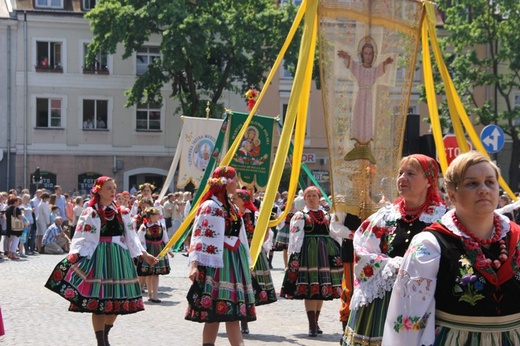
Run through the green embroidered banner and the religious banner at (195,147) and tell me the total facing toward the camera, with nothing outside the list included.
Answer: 2

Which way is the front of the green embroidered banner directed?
toward the camera

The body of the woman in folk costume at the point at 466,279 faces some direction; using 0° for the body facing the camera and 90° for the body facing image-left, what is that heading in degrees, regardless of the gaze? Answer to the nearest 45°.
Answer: approximately 315°

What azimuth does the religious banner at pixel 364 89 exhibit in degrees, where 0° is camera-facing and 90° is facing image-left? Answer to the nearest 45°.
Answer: approximately 0°

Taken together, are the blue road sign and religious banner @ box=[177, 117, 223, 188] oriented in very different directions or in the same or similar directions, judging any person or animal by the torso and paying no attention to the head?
same or similar directions

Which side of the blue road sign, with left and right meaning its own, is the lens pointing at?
front

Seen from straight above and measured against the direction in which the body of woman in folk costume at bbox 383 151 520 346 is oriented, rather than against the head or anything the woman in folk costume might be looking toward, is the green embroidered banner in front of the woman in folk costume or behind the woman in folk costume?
behind

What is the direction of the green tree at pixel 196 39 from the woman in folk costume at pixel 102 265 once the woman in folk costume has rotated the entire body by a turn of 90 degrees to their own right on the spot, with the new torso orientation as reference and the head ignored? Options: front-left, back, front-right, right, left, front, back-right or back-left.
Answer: back-right

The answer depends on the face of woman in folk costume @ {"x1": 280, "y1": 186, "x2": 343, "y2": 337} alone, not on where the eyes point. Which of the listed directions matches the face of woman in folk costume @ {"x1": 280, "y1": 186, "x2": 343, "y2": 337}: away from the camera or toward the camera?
toward the camera

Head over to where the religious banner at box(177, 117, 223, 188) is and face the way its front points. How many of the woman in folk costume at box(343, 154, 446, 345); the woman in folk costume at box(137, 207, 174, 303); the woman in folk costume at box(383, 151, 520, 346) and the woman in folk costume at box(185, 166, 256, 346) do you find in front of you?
4

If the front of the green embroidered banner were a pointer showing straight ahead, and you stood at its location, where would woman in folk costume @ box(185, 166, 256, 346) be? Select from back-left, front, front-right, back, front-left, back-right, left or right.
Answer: front

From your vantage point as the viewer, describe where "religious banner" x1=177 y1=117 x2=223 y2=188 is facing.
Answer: facing the viewer

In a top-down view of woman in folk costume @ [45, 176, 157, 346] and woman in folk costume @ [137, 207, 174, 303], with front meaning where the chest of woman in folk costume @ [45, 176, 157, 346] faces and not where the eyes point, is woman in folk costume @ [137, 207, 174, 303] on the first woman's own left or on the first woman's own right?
on the first woman's own left

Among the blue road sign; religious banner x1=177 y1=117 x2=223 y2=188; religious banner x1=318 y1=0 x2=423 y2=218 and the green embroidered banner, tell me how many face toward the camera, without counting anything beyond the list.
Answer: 4

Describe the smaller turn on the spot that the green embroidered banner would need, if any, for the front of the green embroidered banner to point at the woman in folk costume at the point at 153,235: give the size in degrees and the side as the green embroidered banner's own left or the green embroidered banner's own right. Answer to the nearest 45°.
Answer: approximately 45° to the green embroidered banner's own right

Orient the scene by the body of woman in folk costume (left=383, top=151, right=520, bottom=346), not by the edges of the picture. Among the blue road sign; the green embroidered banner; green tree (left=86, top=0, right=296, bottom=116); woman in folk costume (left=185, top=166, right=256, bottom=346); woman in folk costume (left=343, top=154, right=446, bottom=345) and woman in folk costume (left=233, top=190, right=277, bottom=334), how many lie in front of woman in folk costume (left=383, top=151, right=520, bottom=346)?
0

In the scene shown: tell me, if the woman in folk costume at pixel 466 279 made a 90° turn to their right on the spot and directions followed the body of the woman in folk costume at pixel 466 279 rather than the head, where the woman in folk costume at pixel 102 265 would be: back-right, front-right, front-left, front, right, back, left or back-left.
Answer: right

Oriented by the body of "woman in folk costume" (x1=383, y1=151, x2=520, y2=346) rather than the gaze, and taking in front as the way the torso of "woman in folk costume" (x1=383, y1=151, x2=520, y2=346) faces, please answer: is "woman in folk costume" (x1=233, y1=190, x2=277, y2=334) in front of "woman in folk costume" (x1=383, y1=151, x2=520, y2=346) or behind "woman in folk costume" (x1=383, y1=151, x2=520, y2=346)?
behind
